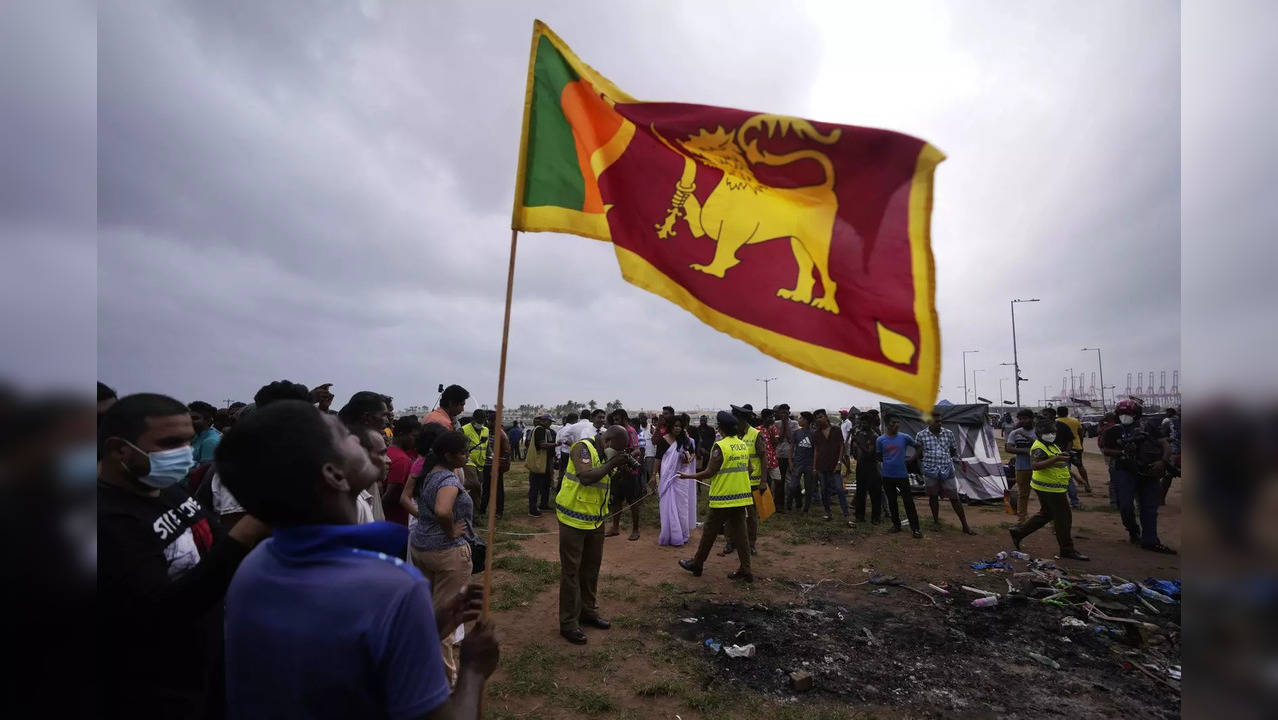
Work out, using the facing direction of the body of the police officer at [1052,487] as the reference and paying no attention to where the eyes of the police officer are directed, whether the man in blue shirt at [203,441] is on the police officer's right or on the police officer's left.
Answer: on the police officer's right

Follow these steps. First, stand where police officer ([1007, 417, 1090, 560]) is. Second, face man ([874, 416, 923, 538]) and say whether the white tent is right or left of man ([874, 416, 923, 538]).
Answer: right

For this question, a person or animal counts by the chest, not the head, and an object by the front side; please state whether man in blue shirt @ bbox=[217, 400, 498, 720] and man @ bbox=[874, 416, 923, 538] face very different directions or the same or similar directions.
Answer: very different directions

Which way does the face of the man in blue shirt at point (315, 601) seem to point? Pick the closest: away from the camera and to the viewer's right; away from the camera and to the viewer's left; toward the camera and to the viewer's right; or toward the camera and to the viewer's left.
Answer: away from the camera and to the viewer's right

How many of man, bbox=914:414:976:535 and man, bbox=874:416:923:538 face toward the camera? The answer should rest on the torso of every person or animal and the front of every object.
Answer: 2

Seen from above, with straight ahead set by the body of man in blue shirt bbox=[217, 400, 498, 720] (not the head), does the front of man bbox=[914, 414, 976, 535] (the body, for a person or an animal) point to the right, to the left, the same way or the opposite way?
the opposite way

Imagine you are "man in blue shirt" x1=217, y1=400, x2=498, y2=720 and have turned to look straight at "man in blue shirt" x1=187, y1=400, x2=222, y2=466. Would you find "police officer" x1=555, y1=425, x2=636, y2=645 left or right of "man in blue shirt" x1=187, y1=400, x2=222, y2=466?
right
